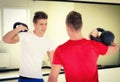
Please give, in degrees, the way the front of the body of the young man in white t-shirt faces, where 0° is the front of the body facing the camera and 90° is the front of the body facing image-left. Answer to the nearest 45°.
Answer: approximately 315°

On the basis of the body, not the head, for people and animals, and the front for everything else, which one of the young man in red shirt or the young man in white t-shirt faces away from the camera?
the young man in red shirt

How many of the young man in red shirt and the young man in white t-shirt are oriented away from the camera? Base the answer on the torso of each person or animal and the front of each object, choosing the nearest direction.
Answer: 1

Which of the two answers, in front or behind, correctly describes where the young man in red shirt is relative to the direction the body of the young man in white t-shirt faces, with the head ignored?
in front

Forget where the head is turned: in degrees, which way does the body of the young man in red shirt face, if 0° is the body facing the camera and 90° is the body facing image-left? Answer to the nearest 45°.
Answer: approximately 180°

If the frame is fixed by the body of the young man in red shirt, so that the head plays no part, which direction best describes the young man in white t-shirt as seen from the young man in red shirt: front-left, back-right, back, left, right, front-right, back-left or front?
front-left
